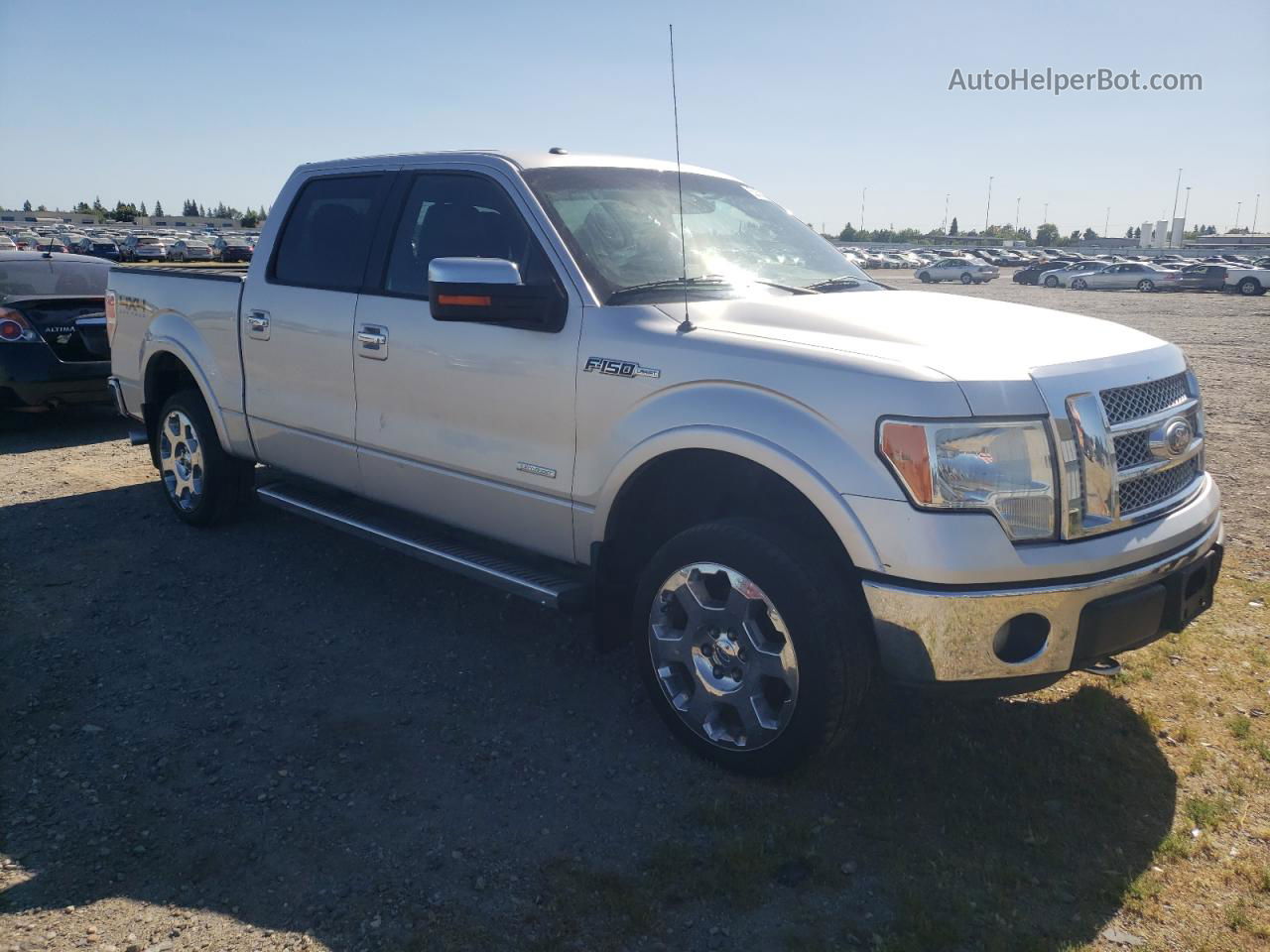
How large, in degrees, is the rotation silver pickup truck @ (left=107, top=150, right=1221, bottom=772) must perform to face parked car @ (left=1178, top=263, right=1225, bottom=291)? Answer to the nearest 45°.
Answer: approximately 90° to its left

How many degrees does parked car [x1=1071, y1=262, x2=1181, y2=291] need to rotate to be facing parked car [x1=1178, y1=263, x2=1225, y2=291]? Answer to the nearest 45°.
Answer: approximately 135° to its left

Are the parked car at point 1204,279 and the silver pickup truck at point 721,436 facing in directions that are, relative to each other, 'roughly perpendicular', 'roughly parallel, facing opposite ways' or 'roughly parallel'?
roughly parallel, facing opposite ways

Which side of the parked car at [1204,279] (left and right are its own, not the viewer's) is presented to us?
left

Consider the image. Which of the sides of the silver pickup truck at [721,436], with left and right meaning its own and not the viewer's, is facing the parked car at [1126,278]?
left

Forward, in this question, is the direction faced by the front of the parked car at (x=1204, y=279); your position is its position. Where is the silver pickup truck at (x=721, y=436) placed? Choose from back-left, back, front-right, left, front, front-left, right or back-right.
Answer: left

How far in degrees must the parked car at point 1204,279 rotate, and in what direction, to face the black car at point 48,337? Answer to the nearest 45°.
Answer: approximately 90° to its left

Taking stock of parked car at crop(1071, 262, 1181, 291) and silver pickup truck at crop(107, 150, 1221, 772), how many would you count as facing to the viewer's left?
1

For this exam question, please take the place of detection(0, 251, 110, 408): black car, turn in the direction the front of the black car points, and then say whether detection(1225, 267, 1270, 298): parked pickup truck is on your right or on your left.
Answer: on your right

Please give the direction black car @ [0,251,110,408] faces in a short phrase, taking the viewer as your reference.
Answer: facing away from the viewer and to the left of the viewer

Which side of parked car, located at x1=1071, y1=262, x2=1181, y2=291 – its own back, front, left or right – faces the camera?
left

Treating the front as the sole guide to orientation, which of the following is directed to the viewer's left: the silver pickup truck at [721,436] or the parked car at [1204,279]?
the parked car
